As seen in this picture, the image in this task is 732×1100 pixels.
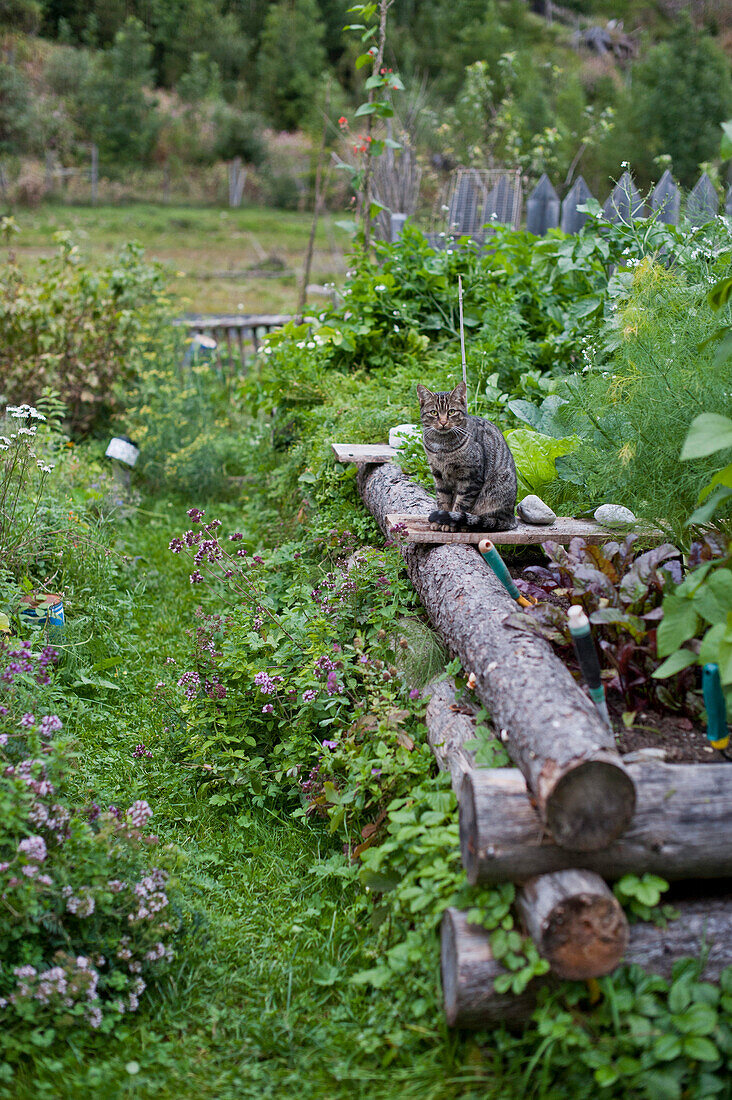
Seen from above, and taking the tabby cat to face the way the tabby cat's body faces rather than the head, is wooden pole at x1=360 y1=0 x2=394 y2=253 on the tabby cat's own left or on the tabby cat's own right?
on the tabby cat's own right

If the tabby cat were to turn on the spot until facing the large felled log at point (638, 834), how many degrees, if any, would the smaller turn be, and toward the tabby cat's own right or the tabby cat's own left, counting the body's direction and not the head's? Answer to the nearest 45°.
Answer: approximately 45° to the tabby cat's own left

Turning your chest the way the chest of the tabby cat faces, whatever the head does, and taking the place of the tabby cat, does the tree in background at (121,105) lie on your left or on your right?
on your right

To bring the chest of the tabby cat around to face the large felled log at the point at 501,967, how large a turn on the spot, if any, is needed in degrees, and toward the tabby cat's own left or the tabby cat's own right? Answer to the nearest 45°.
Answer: approximately 45° to the tabby cat's own left

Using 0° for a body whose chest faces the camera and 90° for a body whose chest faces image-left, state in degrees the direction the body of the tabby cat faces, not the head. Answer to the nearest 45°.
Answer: approximately 45°

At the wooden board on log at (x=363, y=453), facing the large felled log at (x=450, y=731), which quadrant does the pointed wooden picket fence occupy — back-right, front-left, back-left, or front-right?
back-left

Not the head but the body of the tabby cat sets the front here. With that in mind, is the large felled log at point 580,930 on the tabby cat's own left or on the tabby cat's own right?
on the tabby cat's own left
